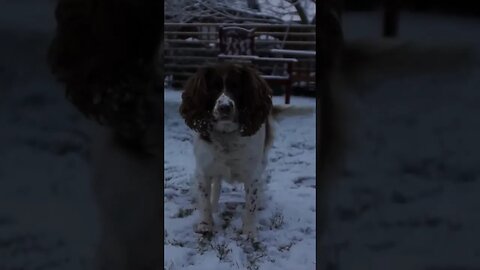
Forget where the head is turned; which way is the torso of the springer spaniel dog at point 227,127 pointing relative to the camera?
toward the camera

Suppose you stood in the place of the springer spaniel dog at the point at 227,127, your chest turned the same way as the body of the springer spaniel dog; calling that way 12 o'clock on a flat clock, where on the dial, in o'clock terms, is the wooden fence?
The wooden fence is roughly at 6 o'clock from the springer spaniel dog.

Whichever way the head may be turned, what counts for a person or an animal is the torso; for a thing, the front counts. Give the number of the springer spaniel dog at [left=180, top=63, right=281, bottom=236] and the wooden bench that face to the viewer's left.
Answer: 0

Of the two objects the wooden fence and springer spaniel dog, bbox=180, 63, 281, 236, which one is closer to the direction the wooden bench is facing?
the springer spaniel dog

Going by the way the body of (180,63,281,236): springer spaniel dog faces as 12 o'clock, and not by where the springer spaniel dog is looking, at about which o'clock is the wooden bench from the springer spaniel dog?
The wooden bench is roughly at 6 o'clock from the springer spaniel dog.

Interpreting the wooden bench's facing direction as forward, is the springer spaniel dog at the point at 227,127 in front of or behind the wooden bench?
in front

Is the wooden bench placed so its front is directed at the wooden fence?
no

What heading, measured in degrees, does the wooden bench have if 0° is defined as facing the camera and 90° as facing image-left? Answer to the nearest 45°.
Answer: approximately 315°
